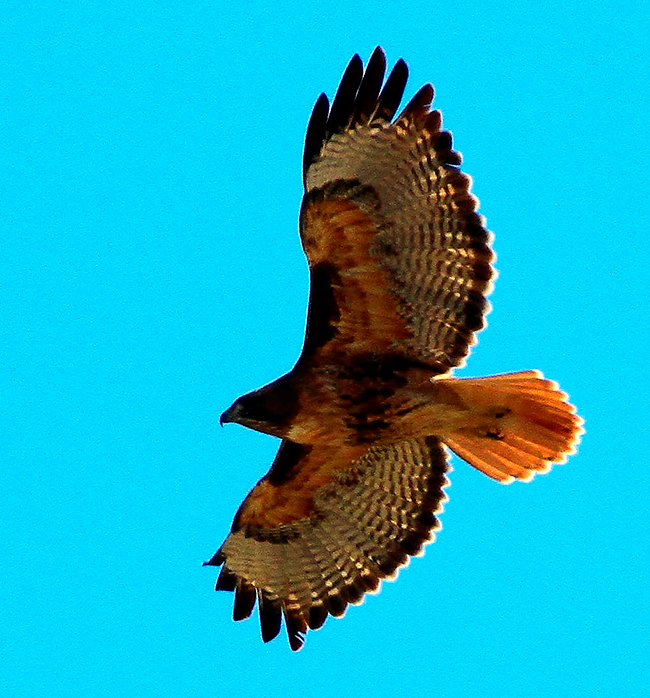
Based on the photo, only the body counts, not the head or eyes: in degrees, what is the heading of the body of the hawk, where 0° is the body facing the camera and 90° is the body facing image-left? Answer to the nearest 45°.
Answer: approximately 90°
